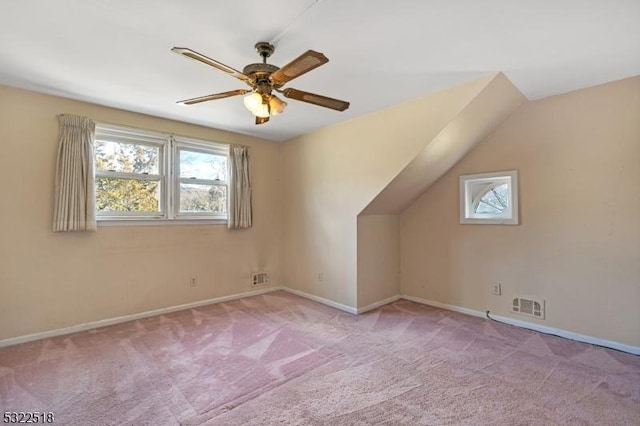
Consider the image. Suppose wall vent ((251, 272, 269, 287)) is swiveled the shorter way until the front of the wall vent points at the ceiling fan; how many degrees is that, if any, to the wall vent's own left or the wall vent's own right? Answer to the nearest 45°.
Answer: approximately 45° to the wall vent's own right

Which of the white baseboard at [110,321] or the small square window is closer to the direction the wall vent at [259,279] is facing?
the small square window

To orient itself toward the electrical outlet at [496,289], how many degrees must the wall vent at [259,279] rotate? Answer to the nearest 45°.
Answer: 0° — it already faces it

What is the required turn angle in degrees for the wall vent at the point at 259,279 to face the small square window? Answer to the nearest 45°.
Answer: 0° — it already faces it

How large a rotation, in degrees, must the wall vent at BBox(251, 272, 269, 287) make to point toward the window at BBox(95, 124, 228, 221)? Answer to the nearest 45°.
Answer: approximately 90° to its right

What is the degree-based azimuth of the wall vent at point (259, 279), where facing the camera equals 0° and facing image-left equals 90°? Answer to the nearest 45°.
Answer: approximately 315°

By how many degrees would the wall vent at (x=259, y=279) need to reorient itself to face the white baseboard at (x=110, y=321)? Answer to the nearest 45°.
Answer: approximately 90° to its right
